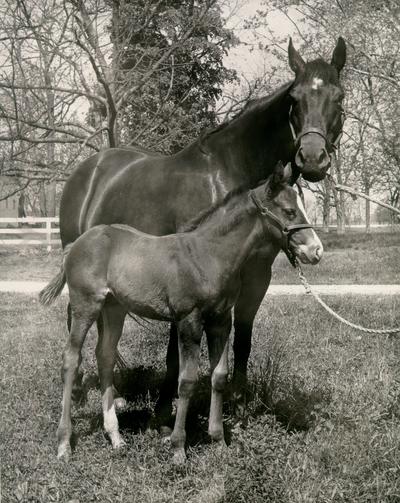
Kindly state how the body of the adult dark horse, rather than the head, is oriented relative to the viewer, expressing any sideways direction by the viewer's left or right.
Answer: facing the viewer and to the right of the viewer
